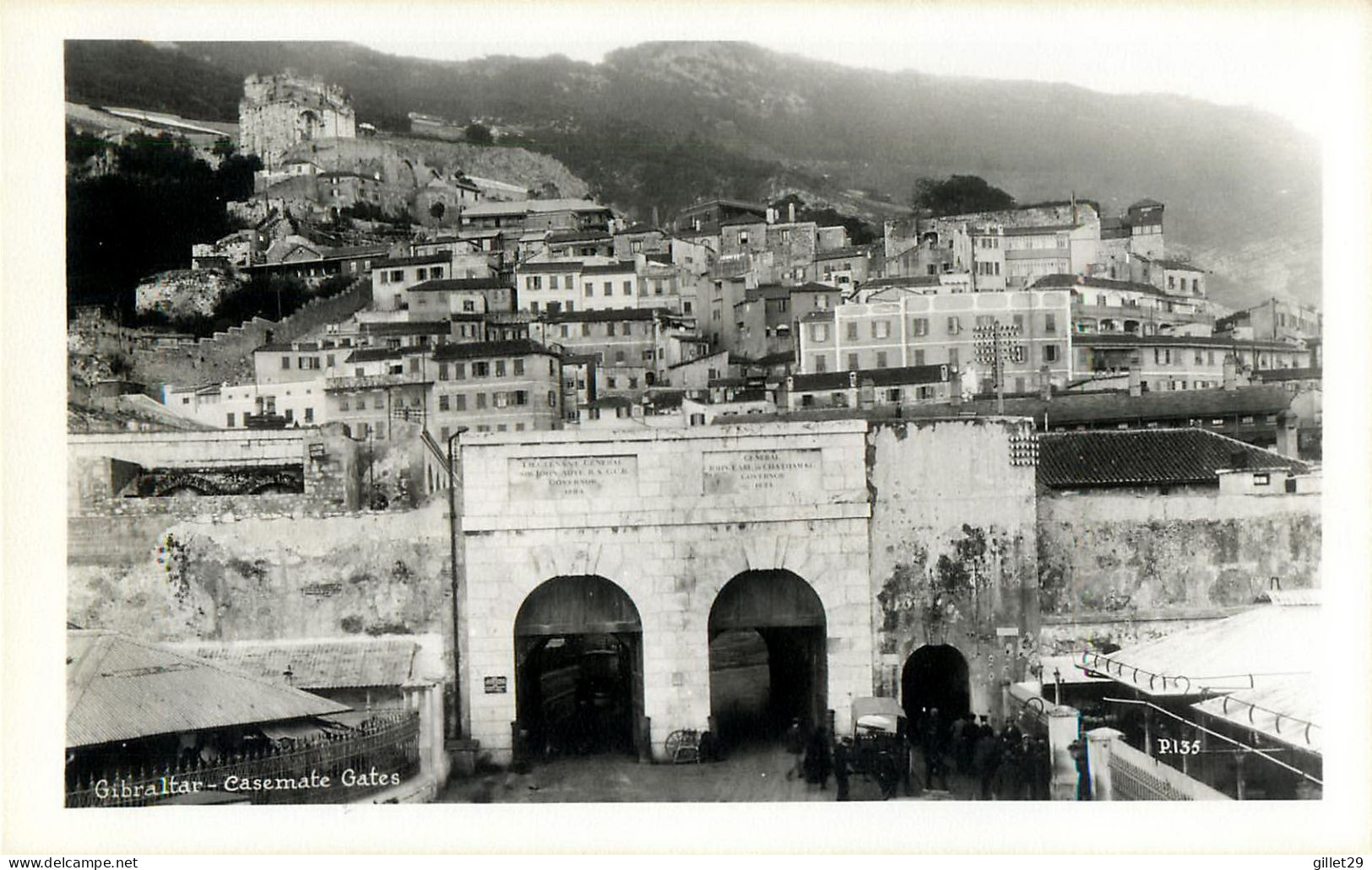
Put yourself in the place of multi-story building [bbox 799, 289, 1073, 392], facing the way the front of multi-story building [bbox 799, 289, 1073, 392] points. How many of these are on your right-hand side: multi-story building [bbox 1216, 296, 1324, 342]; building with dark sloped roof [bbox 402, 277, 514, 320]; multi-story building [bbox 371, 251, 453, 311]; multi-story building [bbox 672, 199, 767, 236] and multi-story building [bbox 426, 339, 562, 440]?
4

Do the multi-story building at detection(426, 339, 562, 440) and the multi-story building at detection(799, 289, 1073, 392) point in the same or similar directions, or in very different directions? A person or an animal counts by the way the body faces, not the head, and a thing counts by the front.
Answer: same or similar directions

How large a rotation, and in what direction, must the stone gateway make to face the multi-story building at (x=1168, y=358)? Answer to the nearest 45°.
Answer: approximately 135° to its left

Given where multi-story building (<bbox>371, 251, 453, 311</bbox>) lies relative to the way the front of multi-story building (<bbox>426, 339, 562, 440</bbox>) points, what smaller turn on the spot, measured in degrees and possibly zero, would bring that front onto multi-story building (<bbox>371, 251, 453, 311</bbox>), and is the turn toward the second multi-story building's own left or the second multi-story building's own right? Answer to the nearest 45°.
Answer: approximately 135° to the second multi-story building's own right

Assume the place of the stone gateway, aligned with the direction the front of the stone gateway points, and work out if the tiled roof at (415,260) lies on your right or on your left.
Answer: on your right

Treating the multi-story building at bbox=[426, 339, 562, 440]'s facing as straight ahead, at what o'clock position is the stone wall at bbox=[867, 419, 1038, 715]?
The stone wall is roughly at 10 o'clock from the multi-story building.

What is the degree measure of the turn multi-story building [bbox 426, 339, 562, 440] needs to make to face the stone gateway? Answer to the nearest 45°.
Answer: approximately 45° to its left

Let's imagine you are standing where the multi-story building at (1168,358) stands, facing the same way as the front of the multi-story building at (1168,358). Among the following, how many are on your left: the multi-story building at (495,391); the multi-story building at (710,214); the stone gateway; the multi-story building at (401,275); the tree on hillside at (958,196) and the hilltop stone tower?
0

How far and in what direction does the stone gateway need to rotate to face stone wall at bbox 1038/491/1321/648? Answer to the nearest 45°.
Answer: approximately 90° to its left

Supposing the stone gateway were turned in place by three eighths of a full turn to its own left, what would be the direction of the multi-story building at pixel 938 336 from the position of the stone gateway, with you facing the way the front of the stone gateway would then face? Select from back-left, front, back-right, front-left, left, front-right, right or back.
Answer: front

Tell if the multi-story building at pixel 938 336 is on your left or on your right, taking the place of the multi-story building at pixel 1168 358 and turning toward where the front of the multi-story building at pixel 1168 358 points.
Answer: on your right

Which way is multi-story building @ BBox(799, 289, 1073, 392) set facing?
toward the camera

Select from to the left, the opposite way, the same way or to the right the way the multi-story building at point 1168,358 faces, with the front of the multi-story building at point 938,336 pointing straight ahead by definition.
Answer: the same way

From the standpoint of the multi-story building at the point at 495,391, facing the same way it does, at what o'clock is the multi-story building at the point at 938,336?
the multi-story building at the point at 938,336 is roughly at 9 o'clock from the multi-story building at the point at 495,391.

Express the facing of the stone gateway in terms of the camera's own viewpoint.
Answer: facing the viewer
